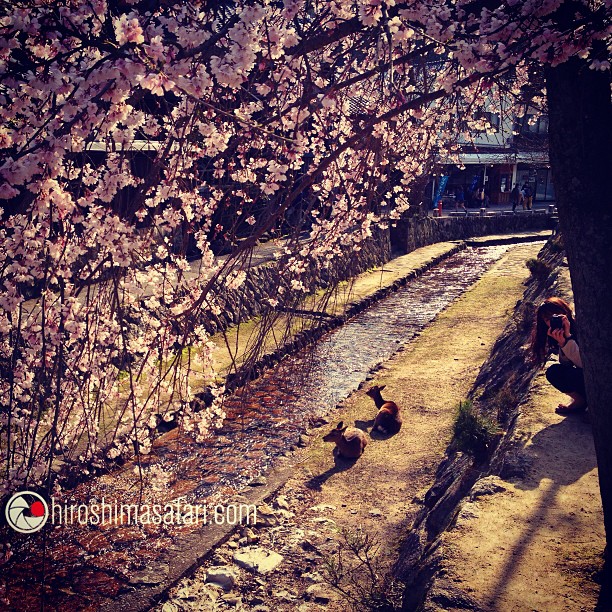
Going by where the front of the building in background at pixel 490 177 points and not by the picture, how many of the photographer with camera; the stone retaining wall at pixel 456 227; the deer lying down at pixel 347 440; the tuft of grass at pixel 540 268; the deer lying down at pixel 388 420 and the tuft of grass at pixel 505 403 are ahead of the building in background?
6

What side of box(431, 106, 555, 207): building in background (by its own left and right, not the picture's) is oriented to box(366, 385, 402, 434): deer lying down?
front

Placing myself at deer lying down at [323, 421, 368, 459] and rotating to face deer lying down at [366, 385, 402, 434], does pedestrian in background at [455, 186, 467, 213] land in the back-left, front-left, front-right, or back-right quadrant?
front-left

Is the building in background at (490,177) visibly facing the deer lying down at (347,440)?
yes

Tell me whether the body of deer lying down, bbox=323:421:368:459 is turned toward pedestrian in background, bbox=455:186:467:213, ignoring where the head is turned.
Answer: no

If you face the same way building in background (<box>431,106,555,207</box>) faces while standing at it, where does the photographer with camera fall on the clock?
The photographer with camera is roughly at 12 o'clock from the building in background.

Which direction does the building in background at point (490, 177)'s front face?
toward the camera

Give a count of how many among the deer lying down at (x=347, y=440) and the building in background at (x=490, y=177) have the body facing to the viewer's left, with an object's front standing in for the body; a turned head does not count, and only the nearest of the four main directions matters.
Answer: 1

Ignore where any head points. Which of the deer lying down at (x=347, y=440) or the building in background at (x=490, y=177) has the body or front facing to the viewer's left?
the deer lying down

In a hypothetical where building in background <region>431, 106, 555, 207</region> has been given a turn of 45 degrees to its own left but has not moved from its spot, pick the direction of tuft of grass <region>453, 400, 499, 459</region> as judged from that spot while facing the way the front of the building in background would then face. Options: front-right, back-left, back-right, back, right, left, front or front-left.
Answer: front-right

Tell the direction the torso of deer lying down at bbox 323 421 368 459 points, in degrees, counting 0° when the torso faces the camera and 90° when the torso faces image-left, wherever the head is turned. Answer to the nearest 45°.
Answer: approximately 90°

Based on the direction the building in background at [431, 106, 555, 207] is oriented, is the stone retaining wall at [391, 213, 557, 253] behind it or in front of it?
in front

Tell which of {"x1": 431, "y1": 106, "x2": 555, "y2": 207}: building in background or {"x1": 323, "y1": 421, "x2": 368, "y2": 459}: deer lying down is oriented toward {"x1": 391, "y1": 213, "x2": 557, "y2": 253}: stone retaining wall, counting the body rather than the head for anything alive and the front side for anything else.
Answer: the building in background

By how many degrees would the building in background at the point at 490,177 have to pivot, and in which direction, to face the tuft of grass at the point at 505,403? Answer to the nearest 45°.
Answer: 0° — it already faces it
